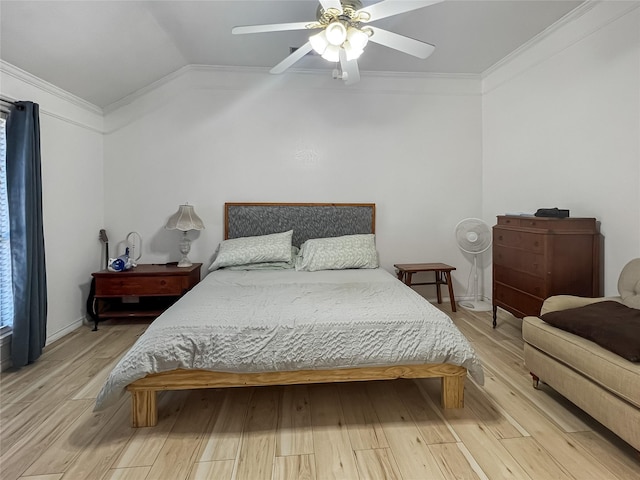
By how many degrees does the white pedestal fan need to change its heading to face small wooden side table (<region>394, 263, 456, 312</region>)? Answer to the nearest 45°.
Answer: approximately 45° to its right

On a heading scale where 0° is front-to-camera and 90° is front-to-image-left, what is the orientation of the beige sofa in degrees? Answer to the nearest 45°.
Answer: approximately 45°

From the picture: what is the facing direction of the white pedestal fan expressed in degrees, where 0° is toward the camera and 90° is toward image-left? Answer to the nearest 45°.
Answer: approximately 0°

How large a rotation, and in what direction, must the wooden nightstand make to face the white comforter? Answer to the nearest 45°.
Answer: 0° — it already faces it

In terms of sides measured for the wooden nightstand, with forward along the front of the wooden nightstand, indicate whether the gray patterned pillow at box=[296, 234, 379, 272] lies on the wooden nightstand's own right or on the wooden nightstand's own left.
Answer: on the wooden nightstand's own left

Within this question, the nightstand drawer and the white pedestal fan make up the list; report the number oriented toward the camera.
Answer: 2

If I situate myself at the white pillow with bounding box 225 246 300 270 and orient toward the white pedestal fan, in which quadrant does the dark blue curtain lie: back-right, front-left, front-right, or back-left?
back-right

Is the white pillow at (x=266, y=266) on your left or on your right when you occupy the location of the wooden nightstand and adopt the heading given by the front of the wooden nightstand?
on your left
